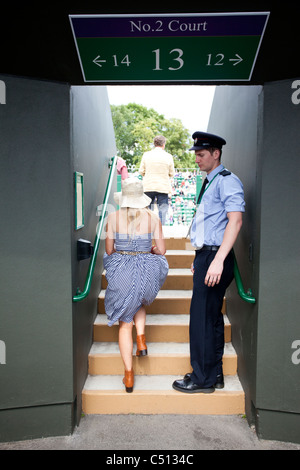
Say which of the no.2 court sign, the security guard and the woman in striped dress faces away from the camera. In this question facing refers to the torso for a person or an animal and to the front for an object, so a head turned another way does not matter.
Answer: the woman in striped dress

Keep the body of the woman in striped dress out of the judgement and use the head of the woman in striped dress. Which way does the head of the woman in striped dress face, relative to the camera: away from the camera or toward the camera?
away from the camera

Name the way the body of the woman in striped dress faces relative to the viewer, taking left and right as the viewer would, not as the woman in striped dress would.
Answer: facing away from the viewer

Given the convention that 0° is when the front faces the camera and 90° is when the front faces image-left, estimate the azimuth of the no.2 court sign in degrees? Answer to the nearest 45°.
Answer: approximately 0°

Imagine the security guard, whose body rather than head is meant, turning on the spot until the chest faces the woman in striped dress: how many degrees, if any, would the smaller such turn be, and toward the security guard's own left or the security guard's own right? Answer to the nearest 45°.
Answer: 0° — they already face them

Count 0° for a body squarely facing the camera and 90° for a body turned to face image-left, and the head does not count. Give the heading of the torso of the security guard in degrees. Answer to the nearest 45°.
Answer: approximately 90°
